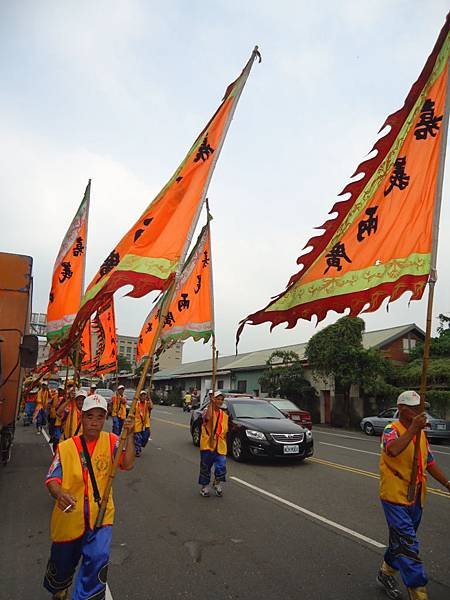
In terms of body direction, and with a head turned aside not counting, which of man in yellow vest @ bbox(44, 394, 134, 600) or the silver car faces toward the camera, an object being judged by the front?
the man in yellow vest

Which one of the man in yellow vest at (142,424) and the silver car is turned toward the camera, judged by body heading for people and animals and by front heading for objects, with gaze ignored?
the man in yellow vest

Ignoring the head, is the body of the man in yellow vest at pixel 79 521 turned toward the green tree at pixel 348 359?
no

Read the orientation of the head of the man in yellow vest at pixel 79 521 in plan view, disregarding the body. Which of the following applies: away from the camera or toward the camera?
toward the camera

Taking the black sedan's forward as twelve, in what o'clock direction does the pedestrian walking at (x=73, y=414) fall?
The pedestrian walking is roughly at 3 o'clock from the black sedan.

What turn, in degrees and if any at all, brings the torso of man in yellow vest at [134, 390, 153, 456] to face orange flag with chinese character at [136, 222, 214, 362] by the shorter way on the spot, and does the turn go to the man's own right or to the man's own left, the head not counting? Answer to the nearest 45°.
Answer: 0° — they already face it

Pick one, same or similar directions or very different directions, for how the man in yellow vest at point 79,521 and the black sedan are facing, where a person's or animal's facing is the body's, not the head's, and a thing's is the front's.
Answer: same or similar directions

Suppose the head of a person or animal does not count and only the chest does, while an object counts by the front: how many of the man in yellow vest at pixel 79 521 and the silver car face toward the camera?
1

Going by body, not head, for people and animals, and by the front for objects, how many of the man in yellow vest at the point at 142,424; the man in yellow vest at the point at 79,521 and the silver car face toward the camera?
2

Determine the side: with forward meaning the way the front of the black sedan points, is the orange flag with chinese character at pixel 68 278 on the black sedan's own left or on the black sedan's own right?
on the black sedan's own right

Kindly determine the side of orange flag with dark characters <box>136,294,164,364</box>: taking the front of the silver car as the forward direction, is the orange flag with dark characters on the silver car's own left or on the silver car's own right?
on the silver car's own left

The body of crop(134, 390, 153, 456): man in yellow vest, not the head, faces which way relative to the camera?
toward the camera

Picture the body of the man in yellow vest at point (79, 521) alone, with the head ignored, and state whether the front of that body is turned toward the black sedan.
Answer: no

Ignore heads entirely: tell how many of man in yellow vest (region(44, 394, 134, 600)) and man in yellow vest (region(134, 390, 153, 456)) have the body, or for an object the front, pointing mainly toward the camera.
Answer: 2

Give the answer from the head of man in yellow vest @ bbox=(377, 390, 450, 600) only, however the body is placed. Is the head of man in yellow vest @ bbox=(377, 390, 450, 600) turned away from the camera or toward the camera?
toward the camera

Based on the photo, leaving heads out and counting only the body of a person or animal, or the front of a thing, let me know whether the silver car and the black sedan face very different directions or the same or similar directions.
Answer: very different directions
